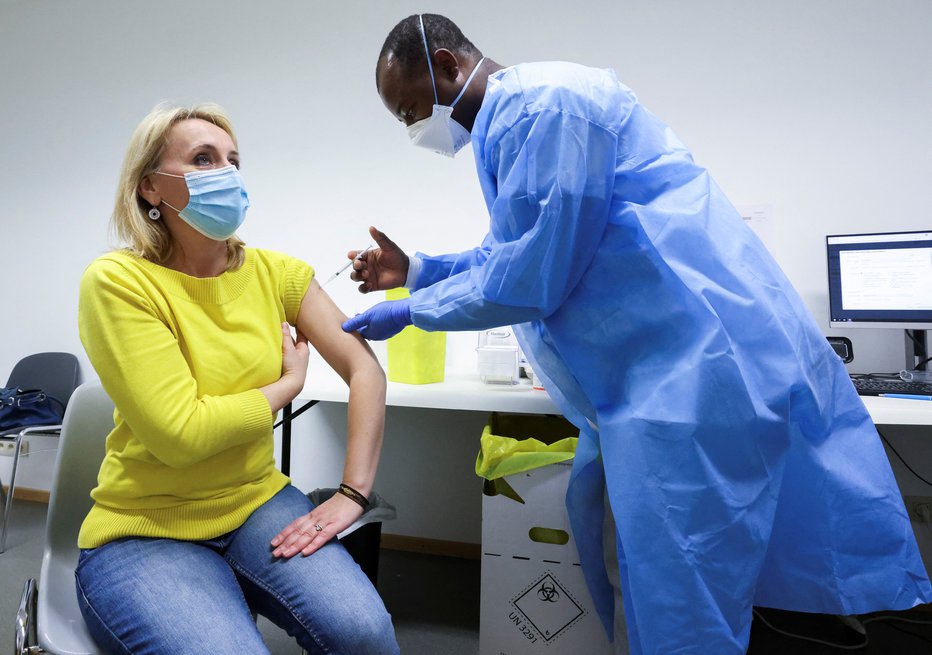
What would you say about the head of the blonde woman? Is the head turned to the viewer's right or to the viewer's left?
to the viewer's right

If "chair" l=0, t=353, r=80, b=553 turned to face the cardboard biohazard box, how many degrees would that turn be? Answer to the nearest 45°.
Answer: approximately 45° to its left

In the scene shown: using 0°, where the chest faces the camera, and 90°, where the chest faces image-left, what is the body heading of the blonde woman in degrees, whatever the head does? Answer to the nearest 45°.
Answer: approximately 315°

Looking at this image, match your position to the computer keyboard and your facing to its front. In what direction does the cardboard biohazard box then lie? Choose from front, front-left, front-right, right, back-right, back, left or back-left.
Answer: front-right

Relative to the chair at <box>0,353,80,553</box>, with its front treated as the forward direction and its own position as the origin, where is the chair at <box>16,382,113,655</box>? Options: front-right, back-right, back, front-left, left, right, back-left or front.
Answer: front-left

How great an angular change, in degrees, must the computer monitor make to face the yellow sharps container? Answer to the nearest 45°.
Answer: approximately 45° to its right

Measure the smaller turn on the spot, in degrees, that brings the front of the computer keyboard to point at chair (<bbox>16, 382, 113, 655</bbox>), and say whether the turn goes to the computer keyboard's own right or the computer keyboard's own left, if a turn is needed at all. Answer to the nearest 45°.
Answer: approximately 45° to the computer keyboard's own right

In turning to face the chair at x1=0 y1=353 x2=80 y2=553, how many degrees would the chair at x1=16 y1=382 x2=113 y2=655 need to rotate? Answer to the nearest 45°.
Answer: approximately 135° to its left

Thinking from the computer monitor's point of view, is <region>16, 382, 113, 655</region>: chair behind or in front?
in front
